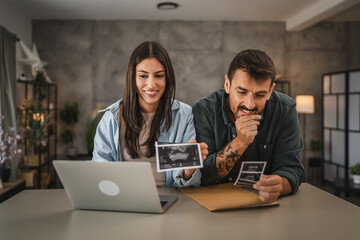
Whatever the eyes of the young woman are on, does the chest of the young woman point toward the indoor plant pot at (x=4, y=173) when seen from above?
no

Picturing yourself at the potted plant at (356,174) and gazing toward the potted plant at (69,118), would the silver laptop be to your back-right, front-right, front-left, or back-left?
front-left

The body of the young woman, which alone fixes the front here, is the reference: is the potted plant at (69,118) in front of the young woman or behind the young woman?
behind

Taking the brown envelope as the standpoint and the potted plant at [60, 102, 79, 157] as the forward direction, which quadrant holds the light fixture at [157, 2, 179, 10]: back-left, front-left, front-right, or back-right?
front-right

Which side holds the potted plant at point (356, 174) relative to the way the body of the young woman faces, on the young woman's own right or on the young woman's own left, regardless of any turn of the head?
on the young woman's own left

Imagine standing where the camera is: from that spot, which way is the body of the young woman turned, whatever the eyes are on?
toward the camera

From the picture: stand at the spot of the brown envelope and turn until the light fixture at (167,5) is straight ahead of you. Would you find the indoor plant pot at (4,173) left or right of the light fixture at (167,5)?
left

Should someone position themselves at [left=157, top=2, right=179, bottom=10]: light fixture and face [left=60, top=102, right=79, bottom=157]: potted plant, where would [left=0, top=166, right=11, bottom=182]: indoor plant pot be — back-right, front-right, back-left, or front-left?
front-left

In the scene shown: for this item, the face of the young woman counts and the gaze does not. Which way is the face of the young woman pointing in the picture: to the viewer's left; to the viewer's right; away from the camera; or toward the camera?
toward the camera
